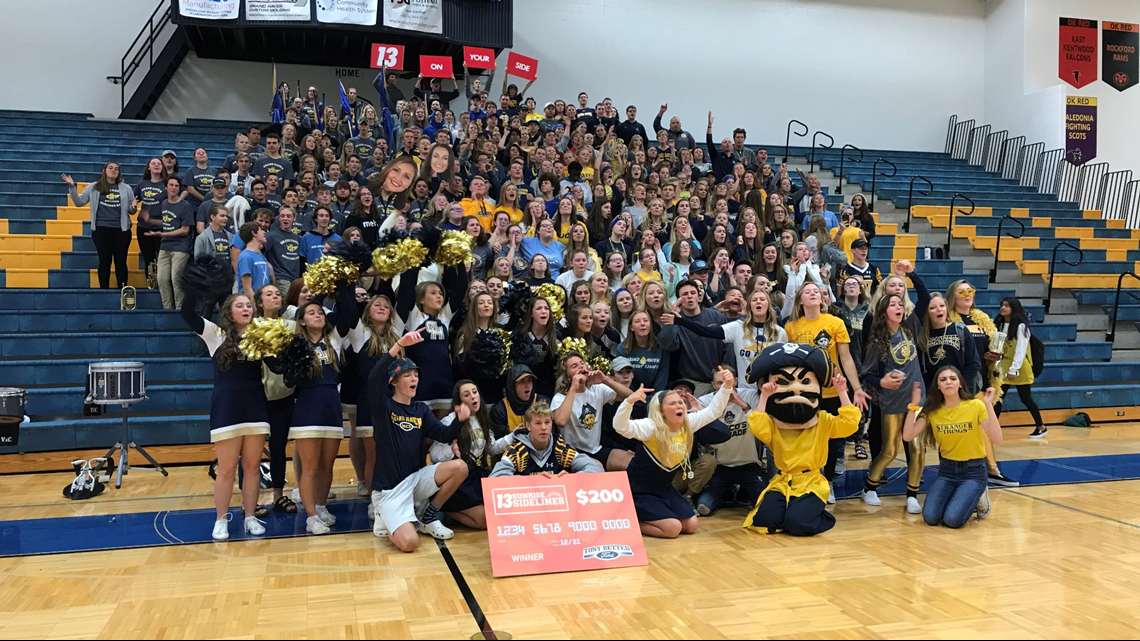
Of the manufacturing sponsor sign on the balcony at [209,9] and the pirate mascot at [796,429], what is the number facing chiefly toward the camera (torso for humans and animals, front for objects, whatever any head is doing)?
2

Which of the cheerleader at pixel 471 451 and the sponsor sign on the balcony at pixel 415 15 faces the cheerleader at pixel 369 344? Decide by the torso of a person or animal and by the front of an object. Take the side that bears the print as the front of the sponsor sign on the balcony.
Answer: the sponsor sign on the balcony

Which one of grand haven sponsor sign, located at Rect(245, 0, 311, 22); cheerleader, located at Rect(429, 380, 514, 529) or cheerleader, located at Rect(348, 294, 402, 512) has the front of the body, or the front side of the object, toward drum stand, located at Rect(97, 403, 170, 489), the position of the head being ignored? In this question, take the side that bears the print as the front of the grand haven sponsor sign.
the grand haven sponsor sign

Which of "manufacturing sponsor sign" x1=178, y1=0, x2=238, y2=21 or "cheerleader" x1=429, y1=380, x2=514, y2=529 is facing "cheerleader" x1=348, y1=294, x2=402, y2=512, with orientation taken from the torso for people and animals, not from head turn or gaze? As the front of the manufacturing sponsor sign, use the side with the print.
the manufacturing sponsor sign

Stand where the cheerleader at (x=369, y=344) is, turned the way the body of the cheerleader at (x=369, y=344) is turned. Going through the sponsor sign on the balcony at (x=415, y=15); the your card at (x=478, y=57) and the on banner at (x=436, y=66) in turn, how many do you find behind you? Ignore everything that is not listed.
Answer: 3

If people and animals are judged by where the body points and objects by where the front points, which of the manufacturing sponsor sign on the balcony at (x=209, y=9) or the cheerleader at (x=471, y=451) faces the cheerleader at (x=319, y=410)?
the manufacturing sponsor sign on the balcony

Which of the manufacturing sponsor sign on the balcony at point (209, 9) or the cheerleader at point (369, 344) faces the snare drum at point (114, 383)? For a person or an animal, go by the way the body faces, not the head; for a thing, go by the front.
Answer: the manufacturing sponsor sign on the balcony

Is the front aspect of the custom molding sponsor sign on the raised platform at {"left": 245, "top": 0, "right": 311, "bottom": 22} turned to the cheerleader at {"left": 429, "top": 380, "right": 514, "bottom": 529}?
yes

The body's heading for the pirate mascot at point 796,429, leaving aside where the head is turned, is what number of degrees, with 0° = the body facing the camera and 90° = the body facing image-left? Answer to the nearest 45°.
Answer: approximately 0°
